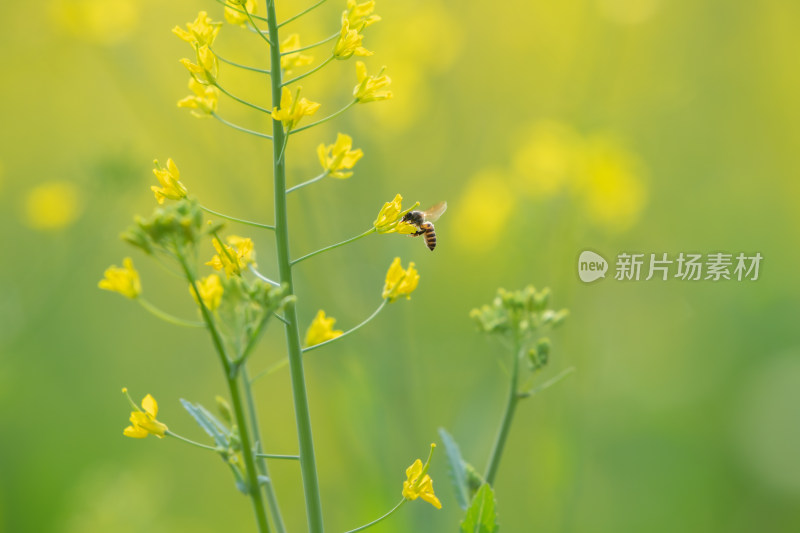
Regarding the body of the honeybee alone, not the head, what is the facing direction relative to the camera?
to the viewer's left
